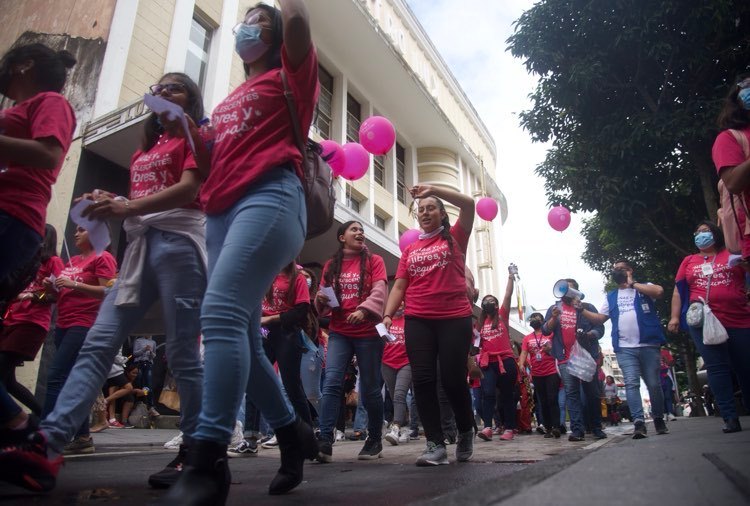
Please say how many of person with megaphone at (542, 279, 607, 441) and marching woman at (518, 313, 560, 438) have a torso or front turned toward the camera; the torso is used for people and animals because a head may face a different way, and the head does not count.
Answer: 2

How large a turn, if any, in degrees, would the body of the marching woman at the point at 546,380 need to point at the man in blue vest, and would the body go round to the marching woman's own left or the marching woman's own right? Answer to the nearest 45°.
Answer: approximately 45° to the marching woman's own left

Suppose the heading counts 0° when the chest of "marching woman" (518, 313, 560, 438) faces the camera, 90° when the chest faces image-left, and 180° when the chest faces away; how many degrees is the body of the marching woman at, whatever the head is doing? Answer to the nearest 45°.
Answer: approximately 0°

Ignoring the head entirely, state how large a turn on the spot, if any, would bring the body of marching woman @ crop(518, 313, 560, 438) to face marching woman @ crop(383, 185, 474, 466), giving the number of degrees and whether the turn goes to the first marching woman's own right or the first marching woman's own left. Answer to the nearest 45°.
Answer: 0° — they already face them
